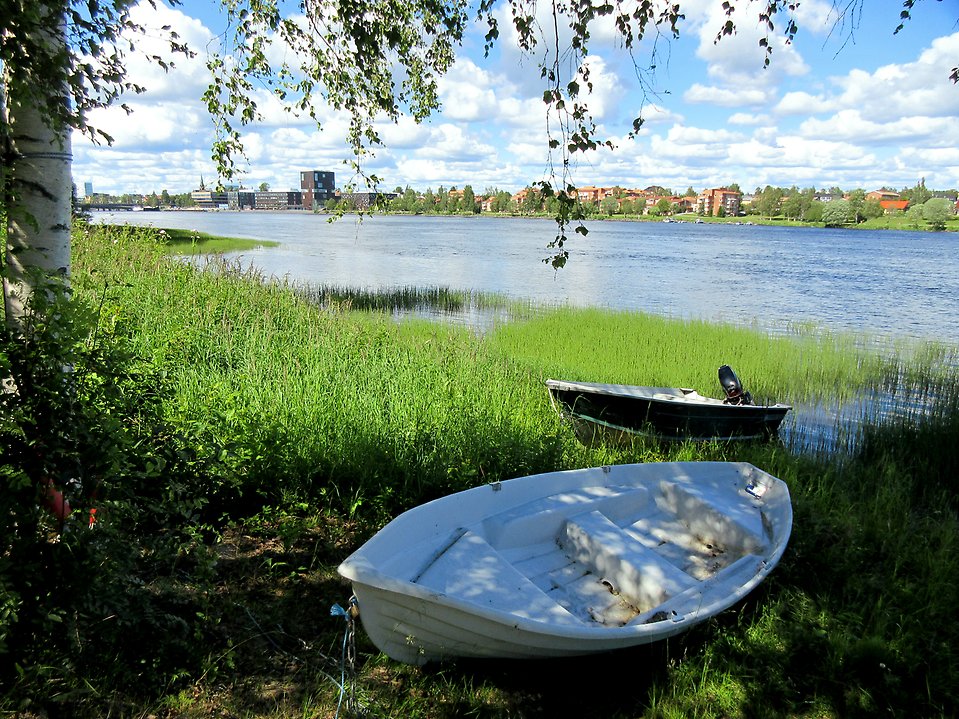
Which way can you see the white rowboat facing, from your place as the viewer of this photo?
facing the viewer and to the left of the viewer

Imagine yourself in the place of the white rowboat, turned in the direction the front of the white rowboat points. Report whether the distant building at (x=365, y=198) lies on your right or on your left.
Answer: on your right
